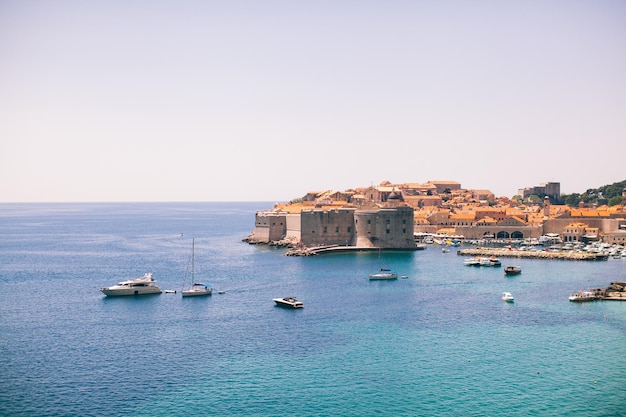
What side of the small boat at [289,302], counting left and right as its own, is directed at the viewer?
left

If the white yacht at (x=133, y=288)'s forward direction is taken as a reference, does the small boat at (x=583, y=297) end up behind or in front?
behind

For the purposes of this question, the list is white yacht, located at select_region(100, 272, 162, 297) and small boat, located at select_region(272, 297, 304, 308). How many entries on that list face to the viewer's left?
2

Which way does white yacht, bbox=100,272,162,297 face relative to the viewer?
to the viewer's left

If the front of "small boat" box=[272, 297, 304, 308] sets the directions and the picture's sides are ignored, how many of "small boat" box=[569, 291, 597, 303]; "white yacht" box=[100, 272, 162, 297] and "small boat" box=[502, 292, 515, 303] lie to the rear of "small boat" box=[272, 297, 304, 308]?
2

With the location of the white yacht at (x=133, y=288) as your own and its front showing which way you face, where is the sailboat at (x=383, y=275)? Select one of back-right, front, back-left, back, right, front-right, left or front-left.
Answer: back

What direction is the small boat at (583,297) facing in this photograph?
to the viewer's left

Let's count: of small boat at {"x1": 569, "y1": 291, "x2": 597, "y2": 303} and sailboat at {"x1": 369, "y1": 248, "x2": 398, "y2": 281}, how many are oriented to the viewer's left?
2

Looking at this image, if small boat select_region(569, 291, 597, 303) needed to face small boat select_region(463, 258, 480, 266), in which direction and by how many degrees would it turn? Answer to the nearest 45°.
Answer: approximately 45° to its right

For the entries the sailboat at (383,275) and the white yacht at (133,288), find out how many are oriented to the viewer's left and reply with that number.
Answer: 2

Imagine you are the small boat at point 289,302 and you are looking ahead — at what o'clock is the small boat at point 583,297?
the small boat at point 583,297 is roughly at 6 o'clock from the small boat at point 289,302.

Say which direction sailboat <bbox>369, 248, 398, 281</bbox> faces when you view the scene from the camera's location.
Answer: facing to the left of the viewer
